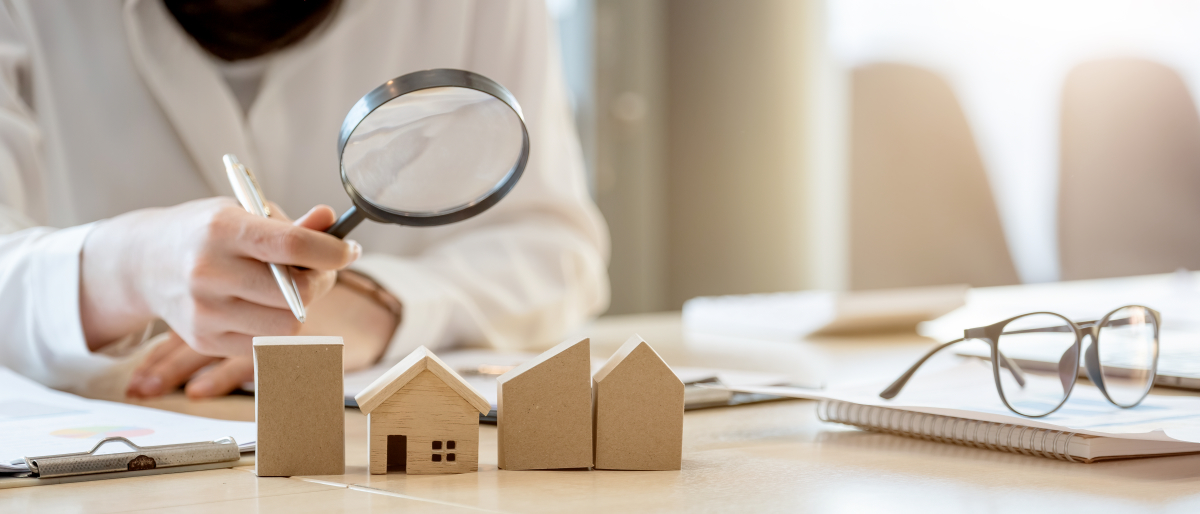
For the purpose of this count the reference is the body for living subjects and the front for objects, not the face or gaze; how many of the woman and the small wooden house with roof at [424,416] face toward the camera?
2

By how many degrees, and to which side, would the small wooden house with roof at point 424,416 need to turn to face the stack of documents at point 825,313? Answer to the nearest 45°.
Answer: approximately 135° to its left

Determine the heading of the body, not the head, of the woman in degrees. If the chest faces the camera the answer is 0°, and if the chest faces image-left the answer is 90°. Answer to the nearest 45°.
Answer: approximately 0°

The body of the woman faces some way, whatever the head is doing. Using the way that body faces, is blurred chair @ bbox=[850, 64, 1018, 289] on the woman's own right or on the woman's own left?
on the woman's own left

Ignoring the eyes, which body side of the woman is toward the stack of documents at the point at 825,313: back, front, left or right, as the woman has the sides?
left

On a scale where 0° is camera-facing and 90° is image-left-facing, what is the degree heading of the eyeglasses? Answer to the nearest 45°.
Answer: approximately 315°
